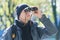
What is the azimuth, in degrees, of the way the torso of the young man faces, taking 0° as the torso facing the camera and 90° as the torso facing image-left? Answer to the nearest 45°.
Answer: approximately 315°
